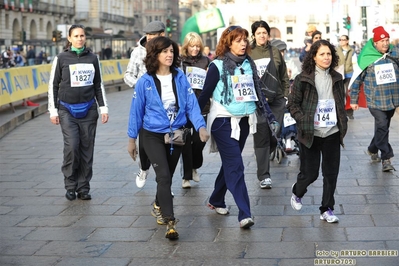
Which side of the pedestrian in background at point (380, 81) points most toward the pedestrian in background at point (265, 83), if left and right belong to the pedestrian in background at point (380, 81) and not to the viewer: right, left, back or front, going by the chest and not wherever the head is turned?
right

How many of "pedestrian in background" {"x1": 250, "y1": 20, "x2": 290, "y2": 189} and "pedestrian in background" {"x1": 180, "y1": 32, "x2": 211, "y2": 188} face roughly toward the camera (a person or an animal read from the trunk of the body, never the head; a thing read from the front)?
2

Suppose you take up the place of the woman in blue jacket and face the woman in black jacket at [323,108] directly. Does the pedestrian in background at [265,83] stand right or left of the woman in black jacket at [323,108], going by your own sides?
left

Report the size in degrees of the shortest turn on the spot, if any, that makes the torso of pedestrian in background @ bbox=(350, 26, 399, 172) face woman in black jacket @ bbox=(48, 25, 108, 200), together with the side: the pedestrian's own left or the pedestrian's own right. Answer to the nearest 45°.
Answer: approximately 90° to the pedestrian's own right

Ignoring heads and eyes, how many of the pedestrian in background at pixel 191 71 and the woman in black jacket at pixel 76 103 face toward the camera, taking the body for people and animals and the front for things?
2

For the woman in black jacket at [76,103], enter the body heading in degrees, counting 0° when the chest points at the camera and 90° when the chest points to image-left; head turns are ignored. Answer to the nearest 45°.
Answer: approximately 0°

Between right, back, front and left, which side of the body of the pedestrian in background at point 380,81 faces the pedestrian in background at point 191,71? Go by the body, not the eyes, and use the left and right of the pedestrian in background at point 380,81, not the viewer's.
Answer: right

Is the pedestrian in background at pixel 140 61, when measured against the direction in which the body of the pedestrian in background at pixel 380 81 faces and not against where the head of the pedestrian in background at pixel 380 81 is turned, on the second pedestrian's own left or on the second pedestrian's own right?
on the second pedestrian's own right
